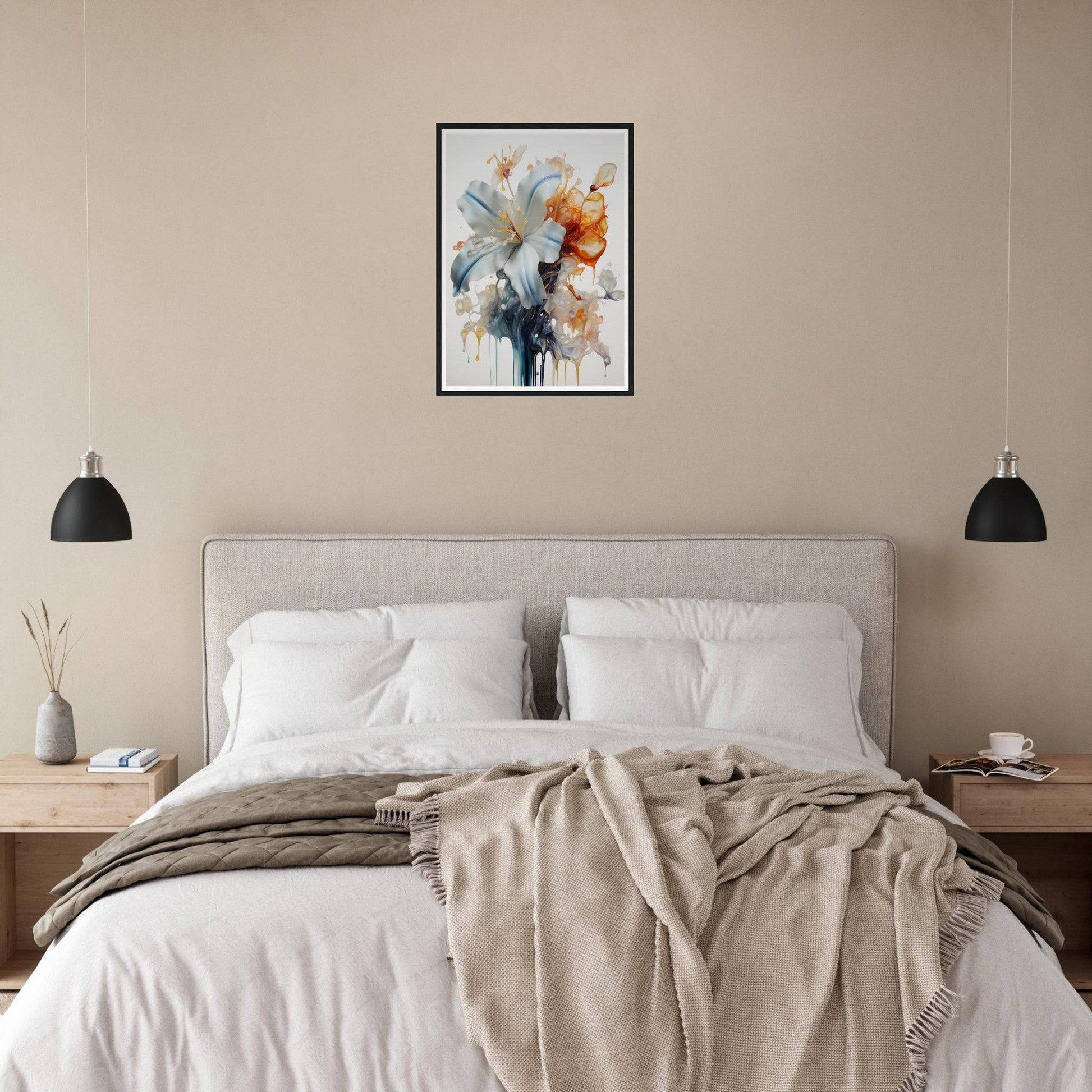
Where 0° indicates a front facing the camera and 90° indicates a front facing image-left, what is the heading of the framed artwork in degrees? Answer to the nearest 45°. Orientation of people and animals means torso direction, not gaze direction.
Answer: approximately 0°

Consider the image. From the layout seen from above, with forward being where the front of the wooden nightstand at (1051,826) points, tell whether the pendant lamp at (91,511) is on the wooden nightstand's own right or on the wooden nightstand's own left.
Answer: on the wooden nightstand's own right

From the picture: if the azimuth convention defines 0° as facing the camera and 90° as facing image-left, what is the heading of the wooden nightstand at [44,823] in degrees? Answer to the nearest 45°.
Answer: approximately 0°

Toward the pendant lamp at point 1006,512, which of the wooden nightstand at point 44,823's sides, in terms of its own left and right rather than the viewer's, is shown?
left

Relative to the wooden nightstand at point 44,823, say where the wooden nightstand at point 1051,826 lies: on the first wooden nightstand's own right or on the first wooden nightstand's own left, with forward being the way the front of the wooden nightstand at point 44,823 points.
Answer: on the first wooden nightstand's own left

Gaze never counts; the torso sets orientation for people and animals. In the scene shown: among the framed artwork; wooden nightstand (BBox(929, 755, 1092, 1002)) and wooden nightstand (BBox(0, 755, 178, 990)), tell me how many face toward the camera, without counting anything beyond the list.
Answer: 3

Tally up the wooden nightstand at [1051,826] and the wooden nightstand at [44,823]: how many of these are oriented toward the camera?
2

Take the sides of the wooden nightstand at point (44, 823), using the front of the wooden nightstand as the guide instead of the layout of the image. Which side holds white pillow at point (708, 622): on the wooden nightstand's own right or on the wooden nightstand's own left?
on the wooden nightstand's own left
